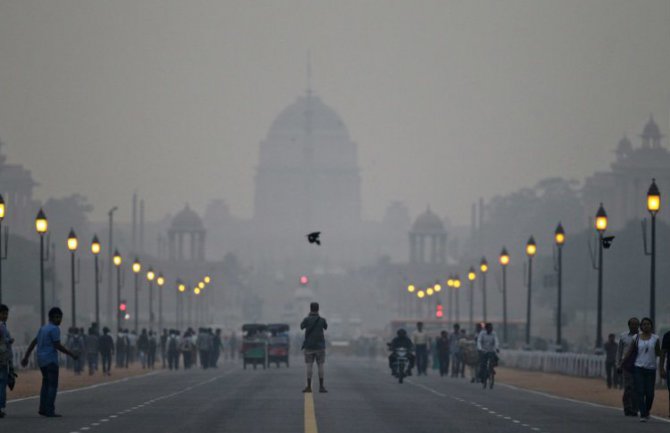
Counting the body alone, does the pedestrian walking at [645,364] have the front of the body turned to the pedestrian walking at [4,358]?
no

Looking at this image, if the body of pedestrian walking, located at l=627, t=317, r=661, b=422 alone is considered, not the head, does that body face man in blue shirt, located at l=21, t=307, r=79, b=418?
no

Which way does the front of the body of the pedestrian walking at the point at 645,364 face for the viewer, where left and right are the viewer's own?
facing the viewer
